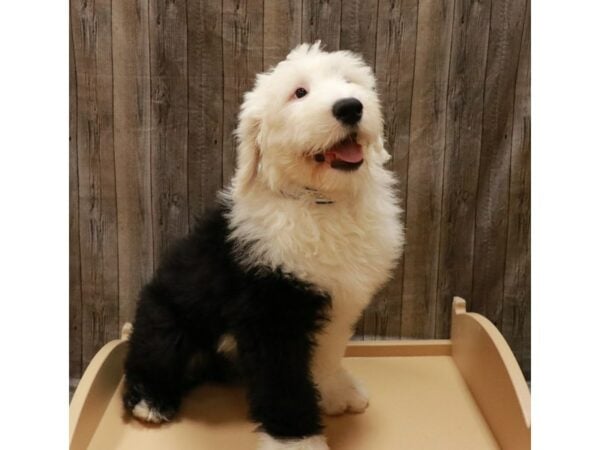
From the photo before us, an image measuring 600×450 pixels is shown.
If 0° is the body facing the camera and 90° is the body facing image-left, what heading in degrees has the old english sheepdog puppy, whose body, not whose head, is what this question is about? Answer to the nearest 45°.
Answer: approximately 315°
